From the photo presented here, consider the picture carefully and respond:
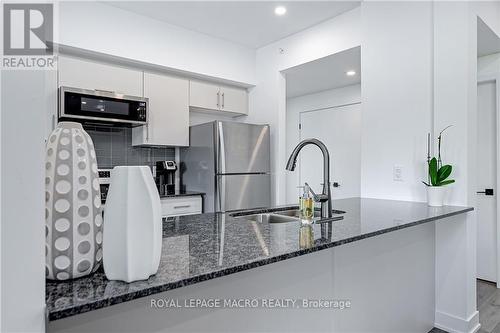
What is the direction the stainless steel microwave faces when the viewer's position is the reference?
facing the viewer and to the right of the viewer

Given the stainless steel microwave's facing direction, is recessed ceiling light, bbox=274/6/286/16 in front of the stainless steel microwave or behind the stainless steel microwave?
in front

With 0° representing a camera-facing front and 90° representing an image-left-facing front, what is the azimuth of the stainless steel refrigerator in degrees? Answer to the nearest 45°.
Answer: approximately 315°

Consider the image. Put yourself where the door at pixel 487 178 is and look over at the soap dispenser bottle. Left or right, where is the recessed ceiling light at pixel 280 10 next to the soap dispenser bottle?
right

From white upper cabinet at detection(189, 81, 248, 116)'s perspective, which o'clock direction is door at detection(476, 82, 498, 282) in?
The door is roughly at 11 o'clock from the white upper cabinet.

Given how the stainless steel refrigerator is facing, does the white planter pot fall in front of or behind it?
in front

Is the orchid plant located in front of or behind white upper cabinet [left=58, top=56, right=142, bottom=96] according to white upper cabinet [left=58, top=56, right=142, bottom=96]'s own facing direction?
in front
